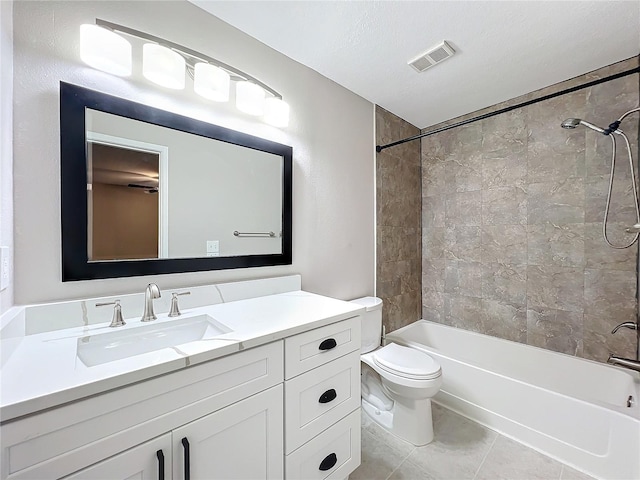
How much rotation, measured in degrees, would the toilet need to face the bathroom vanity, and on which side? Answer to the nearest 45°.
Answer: approximately 90° to its right

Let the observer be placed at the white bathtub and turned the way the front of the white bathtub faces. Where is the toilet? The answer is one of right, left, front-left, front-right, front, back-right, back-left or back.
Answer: front

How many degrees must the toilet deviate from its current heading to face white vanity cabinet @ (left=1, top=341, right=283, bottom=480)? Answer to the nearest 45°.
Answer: approximately 90° to its right

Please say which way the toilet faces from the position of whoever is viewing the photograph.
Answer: facing the viewer and to the right of the viewer

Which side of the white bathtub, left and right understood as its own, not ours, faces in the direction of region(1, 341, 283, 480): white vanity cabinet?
front

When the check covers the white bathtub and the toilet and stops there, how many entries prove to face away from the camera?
0

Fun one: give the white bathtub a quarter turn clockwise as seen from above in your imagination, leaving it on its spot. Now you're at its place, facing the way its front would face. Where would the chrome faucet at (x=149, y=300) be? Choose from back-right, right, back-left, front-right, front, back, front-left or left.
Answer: left
